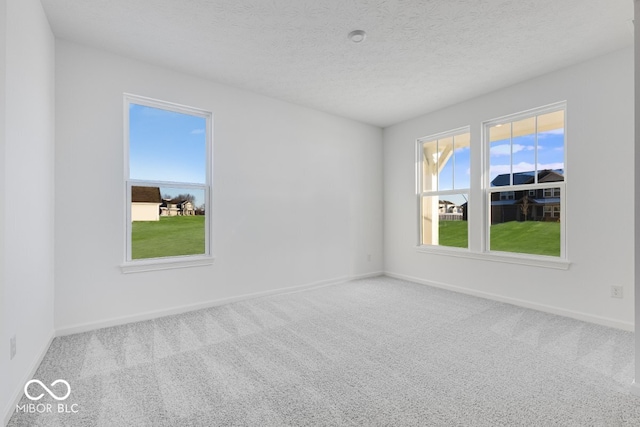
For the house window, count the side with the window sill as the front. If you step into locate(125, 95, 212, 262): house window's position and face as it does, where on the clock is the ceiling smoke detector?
The ceiling smoke detector is roughly at 12 o'clock from the house window.

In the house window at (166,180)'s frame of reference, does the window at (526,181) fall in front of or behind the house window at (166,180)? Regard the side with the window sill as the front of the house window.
in front

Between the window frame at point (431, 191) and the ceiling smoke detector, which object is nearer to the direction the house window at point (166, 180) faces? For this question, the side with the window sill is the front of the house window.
the ceiling smoke detector

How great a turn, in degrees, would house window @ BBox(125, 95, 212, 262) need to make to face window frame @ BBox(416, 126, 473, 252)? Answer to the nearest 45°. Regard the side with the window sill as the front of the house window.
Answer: approximately 45° to its left

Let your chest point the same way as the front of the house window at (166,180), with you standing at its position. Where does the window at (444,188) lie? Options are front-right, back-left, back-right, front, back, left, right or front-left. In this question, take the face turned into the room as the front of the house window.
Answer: front-left

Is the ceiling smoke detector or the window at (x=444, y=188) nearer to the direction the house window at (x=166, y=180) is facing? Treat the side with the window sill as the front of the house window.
the ceiling smoke detector

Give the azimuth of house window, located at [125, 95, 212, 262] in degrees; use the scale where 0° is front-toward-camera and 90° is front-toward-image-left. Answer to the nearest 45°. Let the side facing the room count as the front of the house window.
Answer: approximately 315°
